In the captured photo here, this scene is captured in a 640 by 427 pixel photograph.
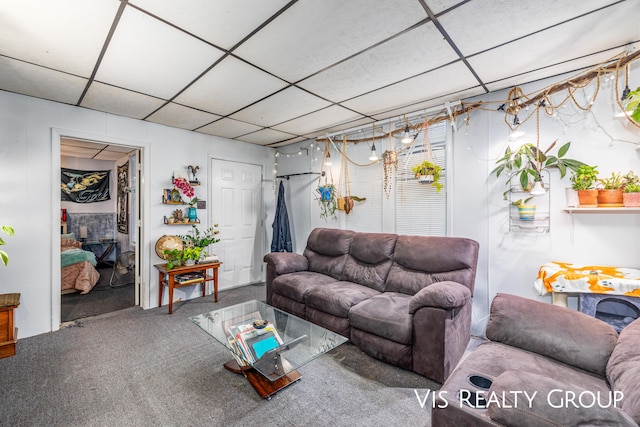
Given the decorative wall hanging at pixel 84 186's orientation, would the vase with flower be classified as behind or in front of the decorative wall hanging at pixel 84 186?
in front

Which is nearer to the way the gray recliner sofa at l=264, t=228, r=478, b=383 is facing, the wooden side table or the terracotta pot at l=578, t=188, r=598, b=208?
the wooden side table

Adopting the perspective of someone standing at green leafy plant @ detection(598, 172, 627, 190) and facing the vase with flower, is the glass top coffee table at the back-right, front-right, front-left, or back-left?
front-left

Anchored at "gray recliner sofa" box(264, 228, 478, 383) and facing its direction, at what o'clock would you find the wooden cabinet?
The wooden cabinet is roughly at 1 o'clock from the gray recliner sofa.

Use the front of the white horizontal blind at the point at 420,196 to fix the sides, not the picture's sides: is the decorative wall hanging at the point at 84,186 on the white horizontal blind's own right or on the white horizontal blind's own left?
on the white horizontal blind's own right

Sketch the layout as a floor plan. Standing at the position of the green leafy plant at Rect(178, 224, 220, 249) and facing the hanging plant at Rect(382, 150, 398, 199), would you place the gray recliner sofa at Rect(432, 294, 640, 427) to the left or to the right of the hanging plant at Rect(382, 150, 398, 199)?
right

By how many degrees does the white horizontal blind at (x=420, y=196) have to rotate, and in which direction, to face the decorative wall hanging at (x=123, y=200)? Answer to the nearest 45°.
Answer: approximately 45° to its right

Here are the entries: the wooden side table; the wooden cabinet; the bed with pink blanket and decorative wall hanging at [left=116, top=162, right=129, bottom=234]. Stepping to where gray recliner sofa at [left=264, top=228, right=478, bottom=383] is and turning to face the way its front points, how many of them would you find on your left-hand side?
0

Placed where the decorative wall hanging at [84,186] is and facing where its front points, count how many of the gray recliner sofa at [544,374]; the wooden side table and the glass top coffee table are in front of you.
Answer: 3

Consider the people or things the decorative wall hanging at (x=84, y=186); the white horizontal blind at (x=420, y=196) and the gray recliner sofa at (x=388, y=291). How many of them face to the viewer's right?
0

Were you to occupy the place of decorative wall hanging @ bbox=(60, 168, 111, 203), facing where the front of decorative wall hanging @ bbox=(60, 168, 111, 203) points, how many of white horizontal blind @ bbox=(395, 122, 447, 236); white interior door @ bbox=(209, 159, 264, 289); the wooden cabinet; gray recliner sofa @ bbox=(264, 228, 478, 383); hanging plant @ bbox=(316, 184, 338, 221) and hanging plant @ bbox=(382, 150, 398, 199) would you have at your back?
0

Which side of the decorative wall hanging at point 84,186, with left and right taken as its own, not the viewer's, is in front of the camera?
front

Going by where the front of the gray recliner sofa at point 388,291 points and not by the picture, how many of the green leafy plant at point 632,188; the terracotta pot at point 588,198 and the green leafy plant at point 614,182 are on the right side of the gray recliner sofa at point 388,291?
0

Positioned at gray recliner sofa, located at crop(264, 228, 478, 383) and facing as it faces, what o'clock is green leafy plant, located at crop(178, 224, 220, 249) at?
The green leafy plant is roughly at 2 o'clock from the gray recliner sofa.

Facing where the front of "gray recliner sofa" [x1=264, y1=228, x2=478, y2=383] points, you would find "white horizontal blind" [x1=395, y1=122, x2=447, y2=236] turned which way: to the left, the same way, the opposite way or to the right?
the same way

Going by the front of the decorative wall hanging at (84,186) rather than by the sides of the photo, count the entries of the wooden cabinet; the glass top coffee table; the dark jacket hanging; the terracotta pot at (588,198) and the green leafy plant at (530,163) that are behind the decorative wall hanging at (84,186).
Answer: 0

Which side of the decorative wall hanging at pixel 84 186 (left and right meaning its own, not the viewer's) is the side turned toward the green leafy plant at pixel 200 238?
front

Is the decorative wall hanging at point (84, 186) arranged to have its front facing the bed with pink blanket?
yes

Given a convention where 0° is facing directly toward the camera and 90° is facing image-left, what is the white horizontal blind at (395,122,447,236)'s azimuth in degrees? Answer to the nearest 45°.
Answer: approximately 45°
